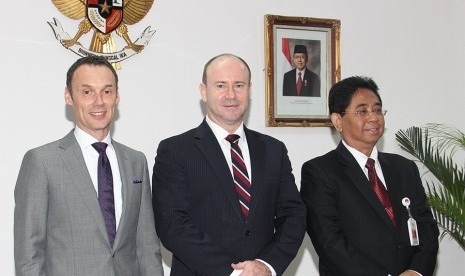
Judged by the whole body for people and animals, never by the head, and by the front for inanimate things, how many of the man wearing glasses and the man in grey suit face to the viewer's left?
0

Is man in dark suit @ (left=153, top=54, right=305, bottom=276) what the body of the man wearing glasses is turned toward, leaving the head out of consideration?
no

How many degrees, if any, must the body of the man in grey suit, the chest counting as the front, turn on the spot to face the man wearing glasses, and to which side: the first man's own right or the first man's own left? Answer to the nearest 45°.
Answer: approximately 45° to the first man's own left

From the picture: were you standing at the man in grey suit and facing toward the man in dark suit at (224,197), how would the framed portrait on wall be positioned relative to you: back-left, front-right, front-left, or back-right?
front-left

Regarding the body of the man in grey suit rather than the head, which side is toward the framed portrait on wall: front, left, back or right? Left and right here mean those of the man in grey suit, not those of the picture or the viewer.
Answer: left

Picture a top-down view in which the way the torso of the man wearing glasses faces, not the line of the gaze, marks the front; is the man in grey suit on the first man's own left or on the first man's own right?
on the first man's own right

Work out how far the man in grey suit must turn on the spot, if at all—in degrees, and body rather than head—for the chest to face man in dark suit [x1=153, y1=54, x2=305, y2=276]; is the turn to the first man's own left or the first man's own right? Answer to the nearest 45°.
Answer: approximately 45° to the first man's own left

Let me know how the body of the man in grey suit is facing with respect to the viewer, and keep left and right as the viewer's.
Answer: facing the viewer and to the right of the viewer

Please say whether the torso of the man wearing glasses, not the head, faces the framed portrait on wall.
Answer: no

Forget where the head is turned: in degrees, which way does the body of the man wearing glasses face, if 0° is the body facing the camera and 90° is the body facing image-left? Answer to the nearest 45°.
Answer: approximately 315°
